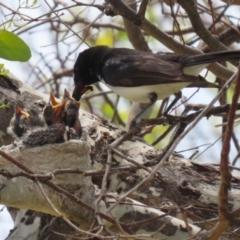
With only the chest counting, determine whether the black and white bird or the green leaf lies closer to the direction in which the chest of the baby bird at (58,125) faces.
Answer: the black and white bird

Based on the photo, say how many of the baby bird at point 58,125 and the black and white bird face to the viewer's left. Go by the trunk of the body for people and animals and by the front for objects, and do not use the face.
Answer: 1

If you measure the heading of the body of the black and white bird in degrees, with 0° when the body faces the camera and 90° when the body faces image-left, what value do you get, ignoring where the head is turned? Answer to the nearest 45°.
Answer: approximately 90°

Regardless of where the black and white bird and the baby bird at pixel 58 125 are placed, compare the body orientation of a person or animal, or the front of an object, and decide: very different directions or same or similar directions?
very different directions

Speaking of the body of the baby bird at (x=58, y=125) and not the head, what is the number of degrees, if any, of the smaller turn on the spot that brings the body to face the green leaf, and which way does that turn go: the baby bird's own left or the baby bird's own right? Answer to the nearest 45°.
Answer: approximately 180°

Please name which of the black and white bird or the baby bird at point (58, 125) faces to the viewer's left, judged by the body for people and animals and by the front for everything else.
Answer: the black and white bird

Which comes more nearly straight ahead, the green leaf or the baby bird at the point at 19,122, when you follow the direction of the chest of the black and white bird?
the baby bird
